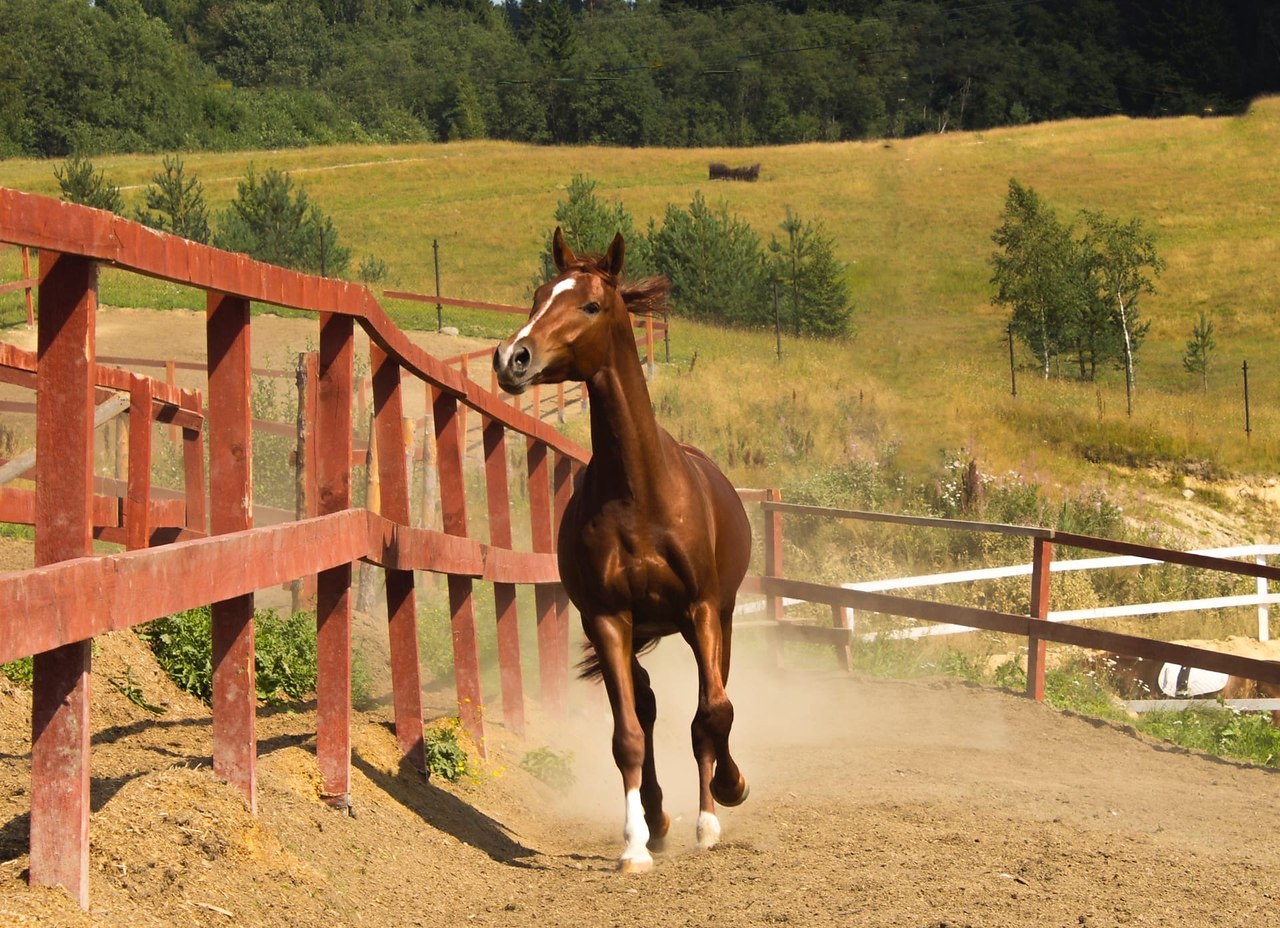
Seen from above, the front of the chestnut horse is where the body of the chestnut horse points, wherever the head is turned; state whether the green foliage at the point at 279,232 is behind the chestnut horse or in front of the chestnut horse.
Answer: behind

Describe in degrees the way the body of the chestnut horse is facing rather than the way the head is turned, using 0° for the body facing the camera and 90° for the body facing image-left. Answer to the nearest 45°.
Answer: approximately 0°

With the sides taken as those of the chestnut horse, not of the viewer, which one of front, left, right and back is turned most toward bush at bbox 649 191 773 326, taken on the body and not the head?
back

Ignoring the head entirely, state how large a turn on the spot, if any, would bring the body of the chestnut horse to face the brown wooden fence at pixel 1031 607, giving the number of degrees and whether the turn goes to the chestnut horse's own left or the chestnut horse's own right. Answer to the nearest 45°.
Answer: approximately 135° to the chestnut horse's own left

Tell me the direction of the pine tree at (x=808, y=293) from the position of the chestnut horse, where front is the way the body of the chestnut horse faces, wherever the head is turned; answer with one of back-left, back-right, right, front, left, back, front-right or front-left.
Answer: back

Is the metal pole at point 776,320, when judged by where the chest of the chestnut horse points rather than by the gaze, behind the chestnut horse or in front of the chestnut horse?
behind

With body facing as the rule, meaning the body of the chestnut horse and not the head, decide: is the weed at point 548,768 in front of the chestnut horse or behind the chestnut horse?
behind
